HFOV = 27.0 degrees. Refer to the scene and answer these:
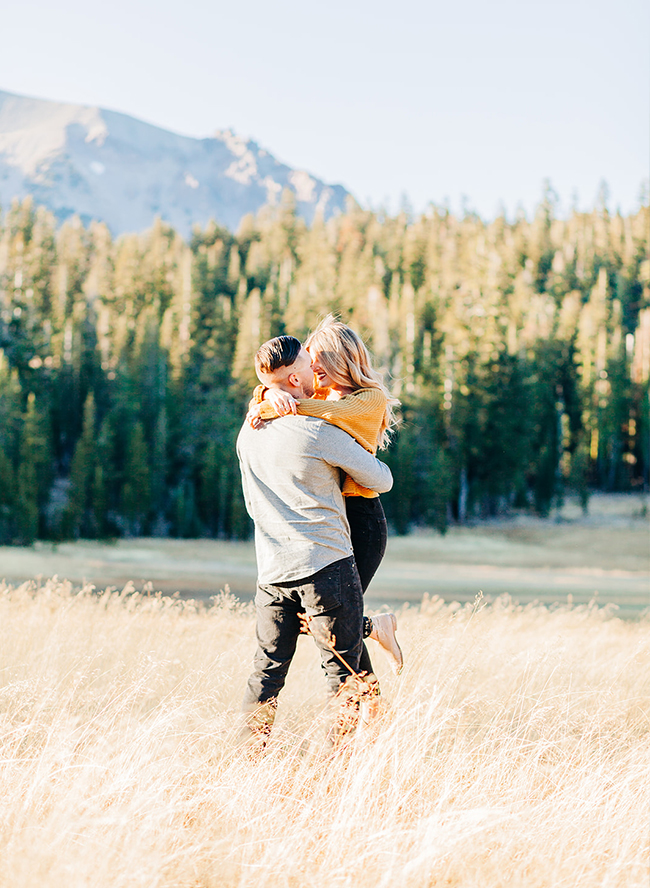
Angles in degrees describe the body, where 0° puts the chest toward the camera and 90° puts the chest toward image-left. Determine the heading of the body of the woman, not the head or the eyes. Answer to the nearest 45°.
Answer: approximately 90°

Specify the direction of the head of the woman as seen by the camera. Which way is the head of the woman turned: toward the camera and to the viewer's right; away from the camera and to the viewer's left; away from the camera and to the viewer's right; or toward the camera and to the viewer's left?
toward the camera and to the viewer's left
